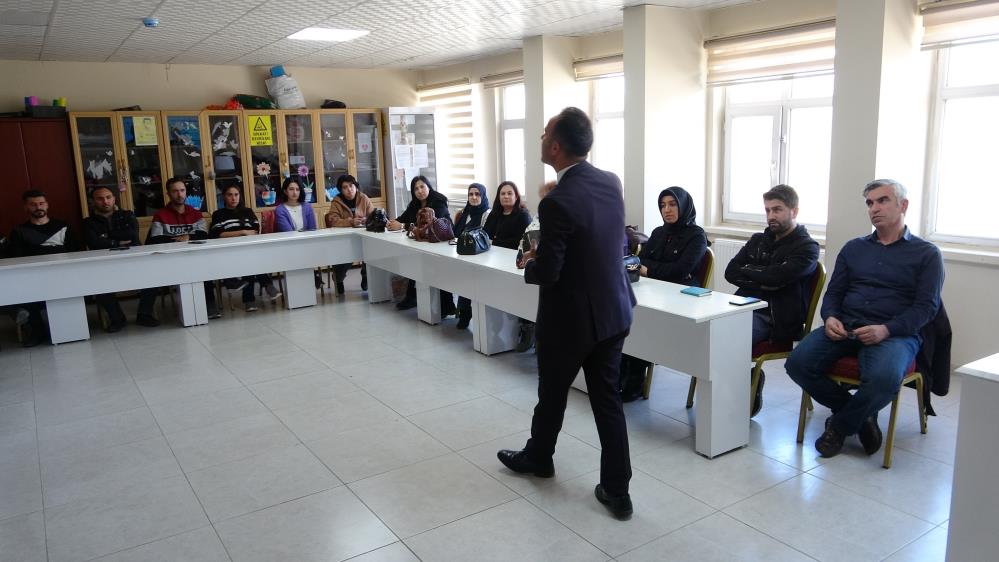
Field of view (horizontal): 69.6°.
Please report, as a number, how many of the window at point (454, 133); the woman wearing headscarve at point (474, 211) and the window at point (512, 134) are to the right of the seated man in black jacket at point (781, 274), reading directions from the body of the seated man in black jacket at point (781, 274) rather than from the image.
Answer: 3

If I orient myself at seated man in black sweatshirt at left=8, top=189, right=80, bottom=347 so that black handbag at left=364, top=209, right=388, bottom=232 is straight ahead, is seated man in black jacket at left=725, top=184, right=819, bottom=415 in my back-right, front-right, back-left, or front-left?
front-right

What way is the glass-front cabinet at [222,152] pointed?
toward the camera

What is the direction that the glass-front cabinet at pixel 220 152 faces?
toward the camera

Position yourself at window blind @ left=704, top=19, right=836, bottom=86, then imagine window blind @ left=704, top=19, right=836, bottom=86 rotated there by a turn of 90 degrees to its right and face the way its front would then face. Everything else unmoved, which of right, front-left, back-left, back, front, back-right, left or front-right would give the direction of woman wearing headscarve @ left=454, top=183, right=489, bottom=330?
front-left

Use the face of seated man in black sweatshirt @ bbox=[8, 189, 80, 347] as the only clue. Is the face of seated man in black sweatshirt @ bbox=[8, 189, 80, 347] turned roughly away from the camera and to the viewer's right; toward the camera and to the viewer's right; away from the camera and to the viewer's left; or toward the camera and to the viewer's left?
toward the camera and to the viewer's right

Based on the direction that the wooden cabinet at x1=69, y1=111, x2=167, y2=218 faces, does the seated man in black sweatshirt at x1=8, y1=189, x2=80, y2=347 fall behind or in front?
in front

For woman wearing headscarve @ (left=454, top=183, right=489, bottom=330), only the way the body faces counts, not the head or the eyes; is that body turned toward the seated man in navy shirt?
no

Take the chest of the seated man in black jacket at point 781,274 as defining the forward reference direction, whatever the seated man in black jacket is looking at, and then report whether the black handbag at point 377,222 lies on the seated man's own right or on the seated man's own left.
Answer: on the seated man's own right

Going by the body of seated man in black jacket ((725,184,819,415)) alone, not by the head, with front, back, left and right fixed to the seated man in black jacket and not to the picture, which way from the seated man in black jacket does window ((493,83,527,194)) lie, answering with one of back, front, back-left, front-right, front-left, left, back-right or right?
right

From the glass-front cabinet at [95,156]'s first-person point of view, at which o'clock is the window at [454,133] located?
The window is roughly at 9 o'clock from the glass-front cabinet.

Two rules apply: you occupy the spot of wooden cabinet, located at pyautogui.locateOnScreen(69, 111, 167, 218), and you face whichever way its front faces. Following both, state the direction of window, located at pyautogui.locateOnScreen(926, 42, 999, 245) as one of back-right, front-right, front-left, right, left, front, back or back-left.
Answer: front-left

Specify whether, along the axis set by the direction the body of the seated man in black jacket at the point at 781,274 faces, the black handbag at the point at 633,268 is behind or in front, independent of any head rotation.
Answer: in front

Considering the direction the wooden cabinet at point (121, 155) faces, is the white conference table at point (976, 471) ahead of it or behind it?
ahead

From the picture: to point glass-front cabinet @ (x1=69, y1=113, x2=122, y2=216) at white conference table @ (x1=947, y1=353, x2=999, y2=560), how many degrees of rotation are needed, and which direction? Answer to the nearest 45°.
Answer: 0° — it already faces it

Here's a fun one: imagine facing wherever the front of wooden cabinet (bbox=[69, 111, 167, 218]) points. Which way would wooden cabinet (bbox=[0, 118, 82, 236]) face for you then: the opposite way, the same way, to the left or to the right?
the same way

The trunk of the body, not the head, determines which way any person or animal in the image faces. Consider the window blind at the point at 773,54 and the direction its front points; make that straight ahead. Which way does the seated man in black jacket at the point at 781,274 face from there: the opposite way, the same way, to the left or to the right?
the same way

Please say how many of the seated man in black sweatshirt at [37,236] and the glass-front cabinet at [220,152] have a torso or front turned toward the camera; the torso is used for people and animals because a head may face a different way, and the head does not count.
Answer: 2

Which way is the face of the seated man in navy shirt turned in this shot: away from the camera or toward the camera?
toward the camera

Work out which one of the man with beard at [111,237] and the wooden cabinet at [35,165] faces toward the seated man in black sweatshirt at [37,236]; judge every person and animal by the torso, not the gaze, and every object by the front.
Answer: the wooden cabinet

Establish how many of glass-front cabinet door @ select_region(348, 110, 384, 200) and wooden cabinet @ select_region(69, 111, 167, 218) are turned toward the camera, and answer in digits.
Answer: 2

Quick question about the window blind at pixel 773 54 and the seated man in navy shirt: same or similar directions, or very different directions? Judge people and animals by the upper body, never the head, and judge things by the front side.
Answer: same or similar directions

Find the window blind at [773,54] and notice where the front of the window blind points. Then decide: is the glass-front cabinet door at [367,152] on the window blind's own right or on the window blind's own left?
on the window blind's own right
